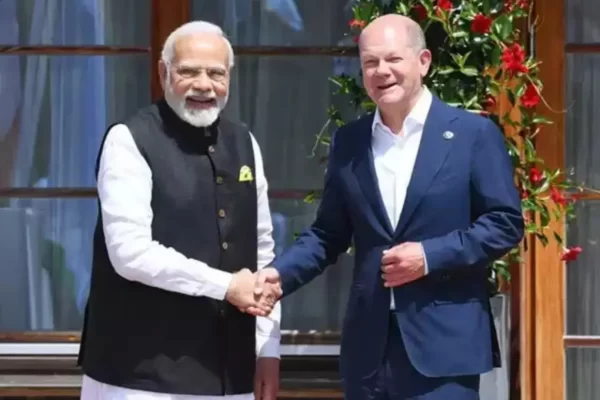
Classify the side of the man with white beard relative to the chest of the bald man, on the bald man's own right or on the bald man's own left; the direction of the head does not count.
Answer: on the bald man's own right

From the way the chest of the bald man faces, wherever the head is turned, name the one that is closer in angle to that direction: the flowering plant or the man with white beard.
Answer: the man with white beard

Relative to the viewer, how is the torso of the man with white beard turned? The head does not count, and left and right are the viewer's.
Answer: facing the viewer and to the right of the viewer

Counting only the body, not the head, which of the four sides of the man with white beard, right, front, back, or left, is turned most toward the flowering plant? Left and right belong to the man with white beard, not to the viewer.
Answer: left

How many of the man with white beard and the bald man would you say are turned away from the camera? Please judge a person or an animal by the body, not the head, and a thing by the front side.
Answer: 0

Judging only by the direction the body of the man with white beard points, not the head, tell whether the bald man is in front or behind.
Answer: in front

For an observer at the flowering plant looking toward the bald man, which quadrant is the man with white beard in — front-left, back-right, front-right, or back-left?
front-right

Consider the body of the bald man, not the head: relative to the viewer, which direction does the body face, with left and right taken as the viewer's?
facing the viewer and to the left of the viewer

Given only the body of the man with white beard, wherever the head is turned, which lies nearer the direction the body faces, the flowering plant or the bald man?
the bald man

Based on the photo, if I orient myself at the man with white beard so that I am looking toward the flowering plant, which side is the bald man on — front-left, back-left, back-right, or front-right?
front-right
